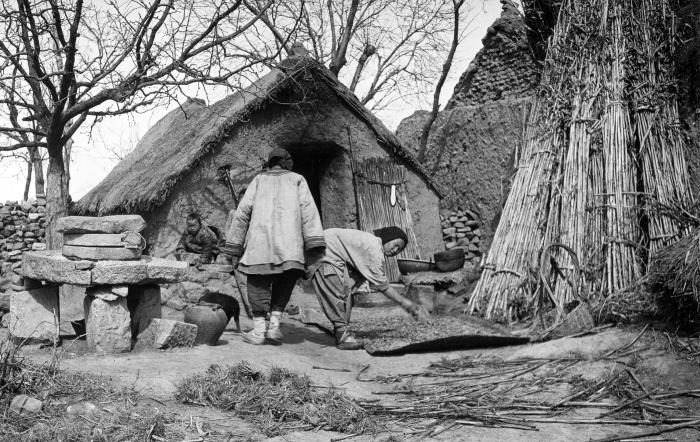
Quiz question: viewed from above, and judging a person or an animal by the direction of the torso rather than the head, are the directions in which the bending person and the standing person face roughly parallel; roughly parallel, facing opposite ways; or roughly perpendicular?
roughly perpendicular

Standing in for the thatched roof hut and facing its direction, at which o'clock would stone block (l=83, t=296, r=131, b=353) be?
The stone block is roughly at 2 o'clock from the thatched roof hut.

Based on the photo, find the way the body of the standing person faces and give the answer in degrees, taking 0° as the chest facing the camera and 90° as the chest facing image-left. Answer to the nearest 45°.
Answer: approximately 180°

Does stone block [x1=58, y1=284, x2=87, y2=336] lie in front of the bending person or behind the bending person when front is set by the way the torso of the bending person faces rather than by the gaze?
behind

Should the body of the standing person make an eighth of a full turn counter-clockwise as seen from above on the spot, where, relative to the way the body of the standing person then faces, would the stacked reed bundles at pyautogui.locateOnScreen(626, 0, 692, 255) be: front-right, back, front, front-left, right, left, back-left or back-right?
back-right

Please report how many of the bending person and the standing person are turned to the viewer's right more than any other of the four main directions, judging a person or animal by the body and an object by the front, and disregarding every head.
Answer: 1

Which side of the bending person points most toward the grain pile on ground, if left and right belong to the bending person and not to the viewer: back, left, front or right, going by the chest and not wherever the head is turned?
front

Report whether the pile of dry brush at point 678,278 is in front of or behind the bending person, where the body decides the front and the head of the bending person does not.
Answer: in front

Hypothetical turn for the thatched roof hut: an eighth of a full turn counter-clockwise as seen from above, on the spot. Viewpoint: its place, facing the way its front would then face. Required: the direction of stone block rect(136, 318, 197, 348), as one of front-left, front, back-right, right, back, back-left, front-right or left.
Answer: right

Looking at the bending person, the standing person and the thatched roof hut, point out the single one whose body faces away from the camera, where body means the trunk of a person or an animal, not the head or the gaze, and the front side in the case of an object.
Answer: the standing person

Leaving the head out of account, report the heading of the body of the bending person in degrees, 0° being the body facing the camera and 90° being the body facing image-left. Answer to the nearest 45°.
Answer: approximately 270°

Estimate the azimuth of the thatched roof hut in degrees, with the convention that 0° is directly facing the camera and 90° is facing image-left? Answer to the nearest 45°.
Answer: approximately 315°

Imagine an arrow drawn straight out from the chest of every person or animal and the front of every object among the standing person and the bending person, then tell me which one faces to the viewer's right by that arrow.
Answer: the bending person

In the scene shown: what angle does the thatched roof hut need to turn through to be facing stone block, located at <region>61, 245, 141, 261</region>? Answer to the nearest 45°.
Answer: approximately 45° to its right

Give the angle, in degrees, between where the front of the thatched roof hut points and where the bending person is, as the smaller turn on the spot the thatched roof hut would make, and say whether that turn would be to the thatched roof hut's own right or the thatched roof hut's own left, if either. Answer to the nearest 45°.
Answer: approximately 45° to the thatched roof hut's own right
